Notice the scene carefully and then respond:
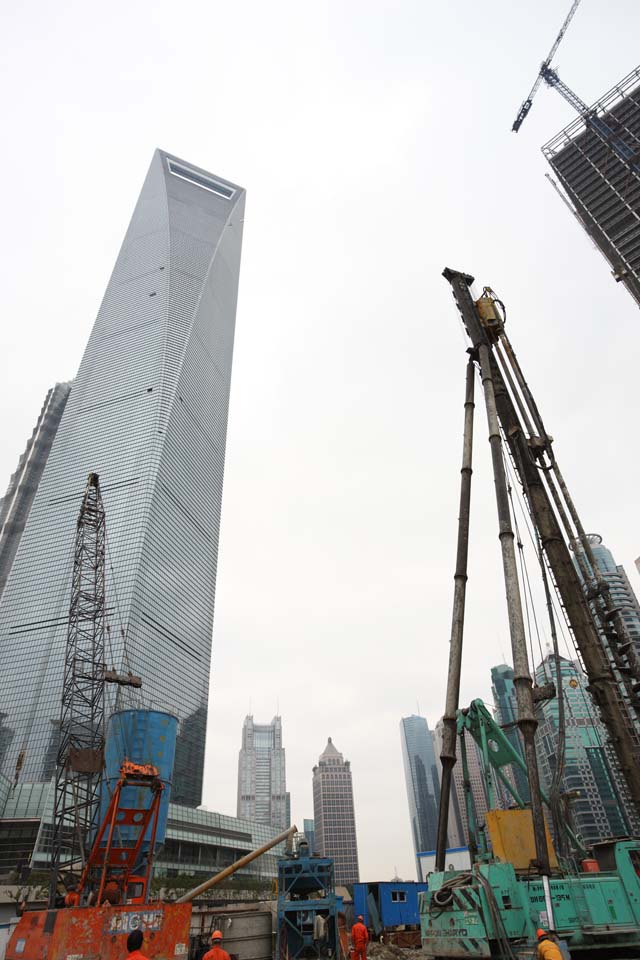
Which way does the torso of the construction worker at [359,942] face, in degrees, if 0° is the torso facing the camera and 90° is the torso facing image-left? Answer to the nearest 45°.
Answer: approximately 180°

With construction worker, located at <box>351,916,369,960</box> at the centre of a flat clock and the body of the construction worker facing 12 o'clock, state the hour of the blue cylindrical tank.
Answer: The blue cylindrical tank is roughly at 11 o'clock from the construction worker.

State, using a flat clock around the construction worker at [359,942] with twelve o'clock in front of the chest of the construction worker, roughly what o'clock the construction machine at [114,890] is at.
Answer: The construction machine is roughly at 10 o'clock from the construction worker.
